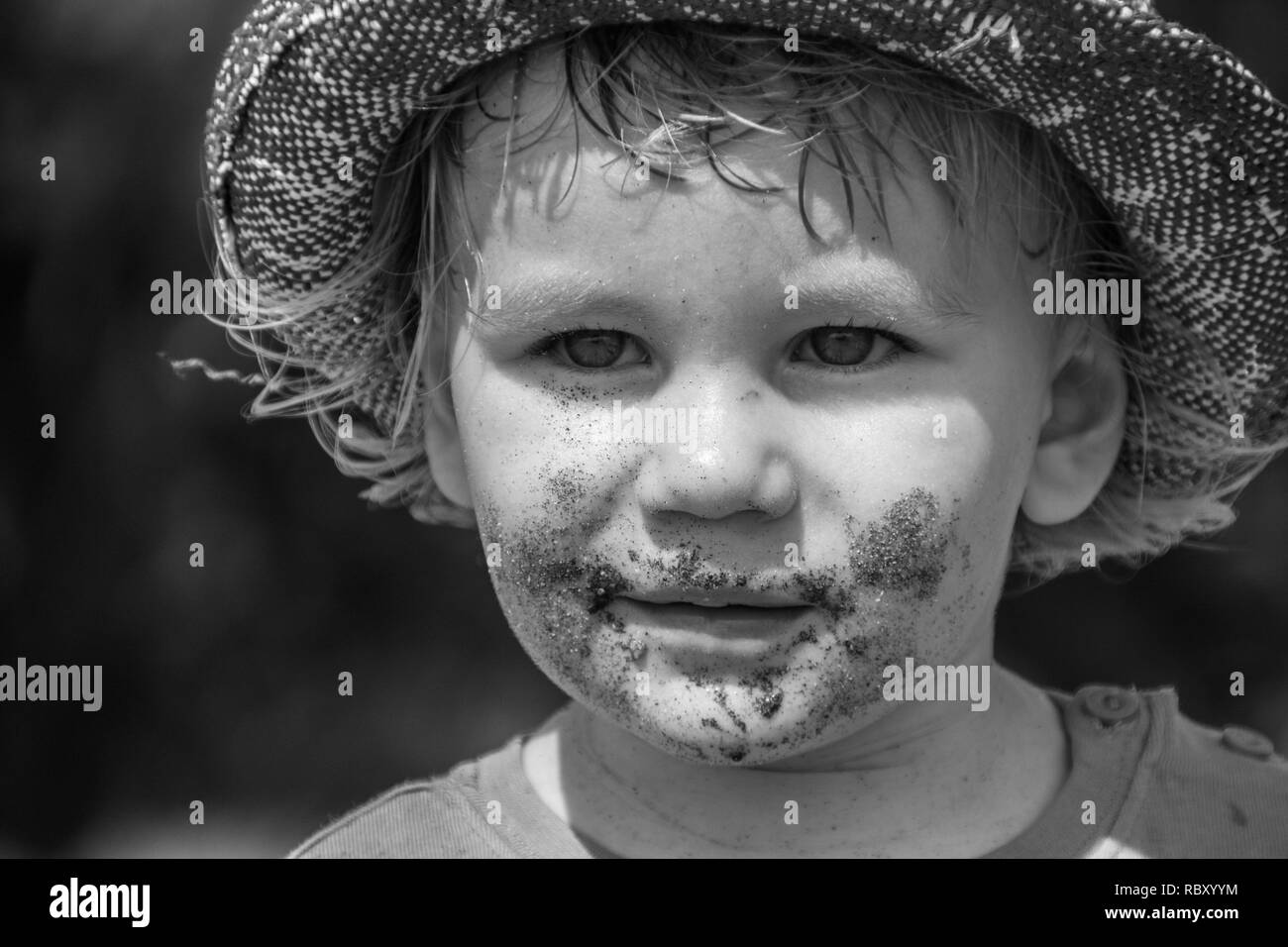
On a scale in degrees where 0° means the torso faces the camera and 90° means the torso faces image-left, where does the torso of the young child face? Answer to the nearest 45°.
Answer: approximately 0°
